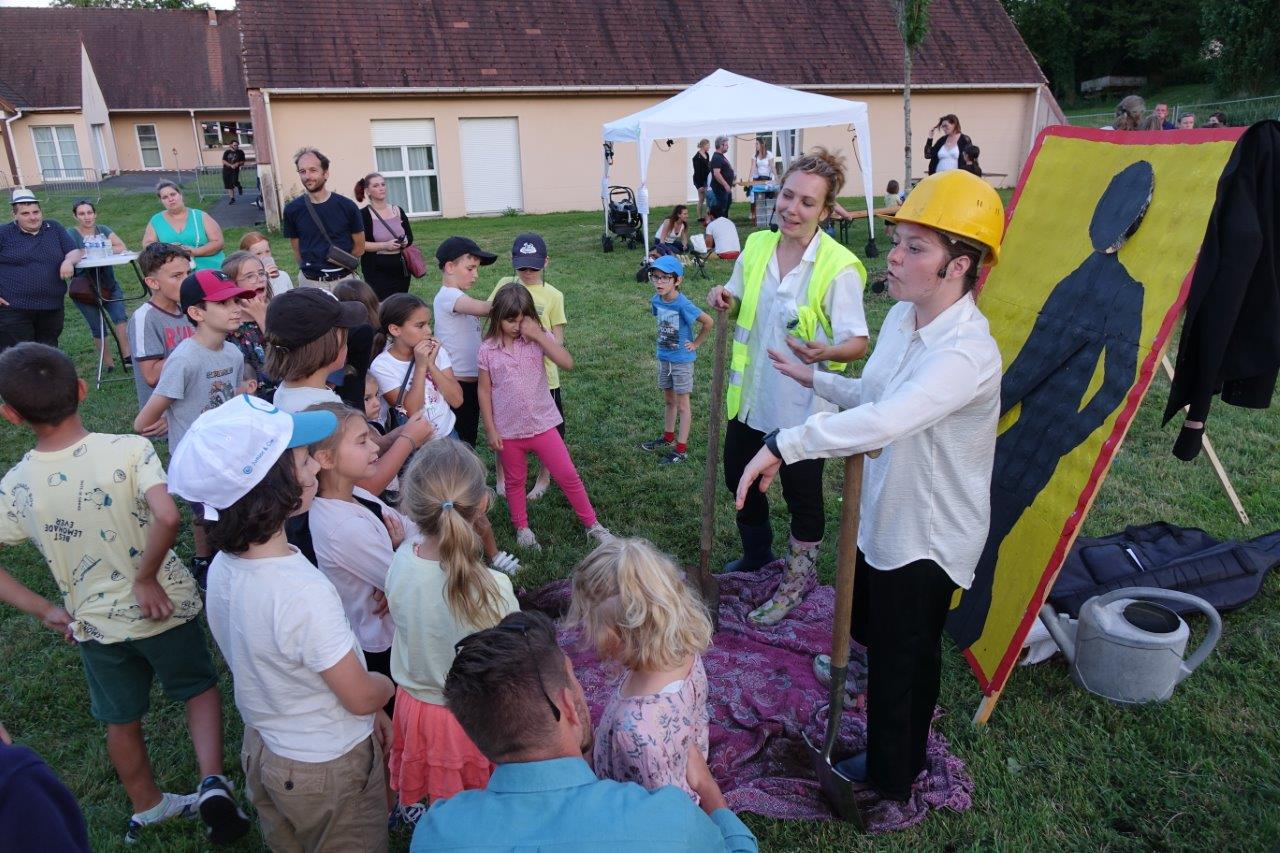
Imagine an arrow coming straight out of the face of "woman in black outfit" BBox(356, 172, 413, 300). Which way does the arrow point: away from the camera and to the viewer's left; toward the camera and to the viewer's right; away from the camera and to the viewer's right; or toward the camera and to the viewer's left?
toward the camera and to the viewer's right

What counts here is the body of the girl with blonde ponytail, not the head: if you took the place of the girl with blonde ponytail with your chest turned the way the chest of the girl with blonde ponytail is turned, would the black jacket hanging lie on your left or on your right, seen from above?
on your right

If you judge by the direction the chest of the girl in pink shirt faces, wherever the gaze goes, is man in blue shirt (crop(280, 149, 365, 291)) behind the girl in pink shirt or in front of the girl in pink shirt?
behind

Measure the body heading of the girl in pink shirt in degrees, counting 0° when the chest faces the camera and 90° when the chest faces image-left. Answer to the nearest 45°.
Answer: approximately 0°

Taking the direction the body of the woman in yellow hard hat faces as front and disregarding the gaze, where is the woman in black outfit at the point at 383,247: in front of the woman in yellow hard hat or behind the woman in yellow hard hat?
in front

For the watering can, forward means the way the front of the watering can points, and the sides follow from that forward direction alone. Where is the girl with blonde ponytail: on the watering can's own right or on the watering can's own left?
on the watering can's own left

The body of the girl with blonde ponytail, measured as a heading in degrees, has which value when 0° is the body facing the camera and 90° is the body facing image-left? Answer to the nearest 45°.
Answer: approximately 180°

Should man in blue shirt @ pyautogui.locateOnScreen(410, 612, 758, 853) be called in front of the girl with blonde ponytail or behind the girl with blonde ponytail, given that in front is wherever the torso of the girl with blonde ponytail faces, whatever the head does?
behind

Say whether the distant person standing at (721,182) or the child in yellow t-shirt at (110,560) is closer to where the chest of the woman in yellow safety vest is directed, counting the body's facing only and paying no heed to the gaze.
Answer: the child in yellow t-shirt

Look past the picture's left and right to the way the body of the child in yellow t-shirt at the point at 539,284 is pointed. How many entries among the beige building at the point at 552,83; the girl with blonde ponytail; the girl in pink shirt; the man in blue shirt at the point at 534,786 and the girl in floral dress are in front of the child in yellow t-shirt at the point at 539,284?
4

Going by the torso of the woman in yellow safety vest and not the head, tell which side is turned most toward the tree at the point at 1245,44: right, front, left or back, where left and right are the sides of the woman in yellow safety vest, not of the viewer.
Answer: back

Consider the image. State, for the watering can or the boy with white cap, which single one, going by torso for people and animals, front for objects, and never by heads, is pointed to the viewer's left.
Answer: the watering can

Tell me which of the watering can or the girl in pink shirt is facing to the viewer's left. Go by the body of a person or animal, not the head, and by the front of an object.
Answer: the watering can

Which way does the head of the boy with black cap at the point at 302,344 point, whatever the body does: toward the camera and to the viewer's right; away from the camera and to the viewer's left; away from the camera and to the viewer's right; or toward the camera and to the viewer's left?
away from the camera and to the viewer's right

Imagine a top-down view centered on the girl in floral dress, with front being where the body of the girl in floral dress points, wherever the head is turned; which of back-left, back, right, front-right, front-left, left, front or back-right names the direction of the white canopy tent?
front-right
